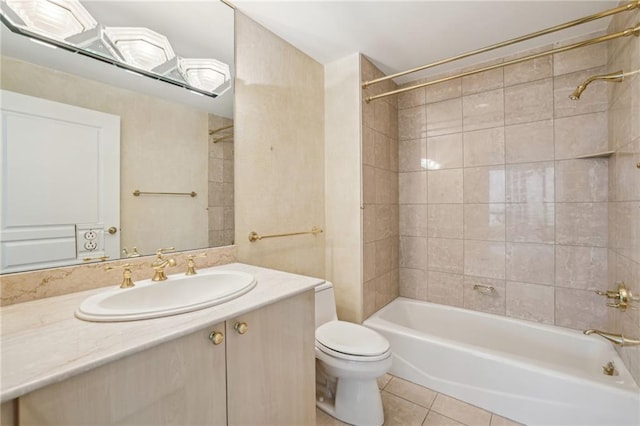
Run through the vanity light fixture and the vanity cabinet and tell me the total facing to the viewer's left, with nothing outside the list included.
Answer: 0

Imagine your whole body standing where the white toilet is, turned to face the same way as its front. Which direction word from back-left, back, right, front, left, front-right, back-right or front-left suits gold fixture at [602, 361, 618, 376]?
front-left

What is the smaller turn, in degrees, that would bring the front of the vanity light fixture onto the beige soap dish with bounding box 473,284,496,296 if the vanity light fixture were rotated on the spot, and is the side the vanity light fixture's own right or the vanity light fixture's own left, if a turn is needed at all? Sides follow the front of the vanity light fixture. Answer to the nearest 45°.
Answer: approximately 45° to the vanity light fixture's own left

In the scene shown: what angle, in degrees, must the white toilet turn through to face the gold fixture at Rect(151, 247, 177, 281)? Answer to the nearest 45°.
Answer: approximately 90° to its right

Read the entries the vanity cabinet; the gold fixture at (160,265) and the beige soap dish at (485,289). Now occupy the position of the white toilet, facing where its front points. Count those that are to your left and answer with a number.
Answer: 1

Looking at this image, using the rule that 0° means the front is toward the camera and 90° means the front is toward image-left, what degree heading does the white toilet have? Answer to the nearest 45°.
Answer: approximately 315°

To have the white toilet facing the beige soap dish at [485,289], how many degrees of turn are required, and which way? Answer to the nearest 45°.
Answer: approximately 90° to its left
